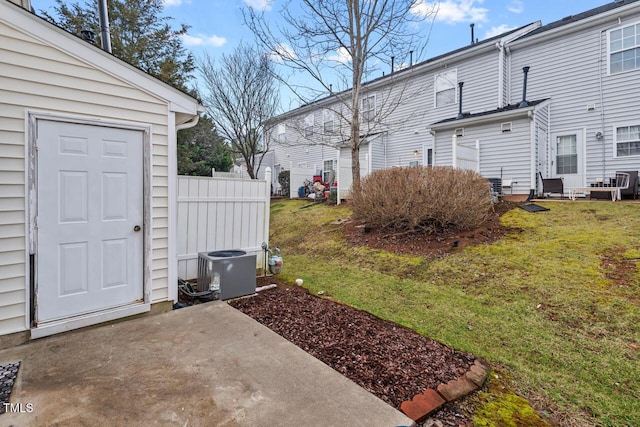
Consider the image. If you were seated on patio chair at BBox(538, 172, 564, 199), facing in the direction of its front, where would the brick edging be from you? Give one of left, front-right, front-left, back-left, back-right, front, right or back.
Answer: right

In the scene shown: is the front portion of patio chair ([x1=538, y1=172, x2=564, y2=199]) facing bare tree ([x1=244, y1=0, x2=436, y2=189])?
no

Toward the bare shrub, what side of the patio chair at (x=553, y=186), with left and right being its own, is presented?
right

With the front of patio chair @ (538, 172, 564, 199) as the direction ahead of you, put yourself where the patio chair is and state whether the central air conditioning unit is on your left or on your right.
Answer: on your right

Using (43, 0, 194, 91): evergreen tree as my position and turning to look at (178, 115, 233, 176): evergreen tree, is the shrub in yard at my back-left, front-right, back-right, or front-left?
front-right

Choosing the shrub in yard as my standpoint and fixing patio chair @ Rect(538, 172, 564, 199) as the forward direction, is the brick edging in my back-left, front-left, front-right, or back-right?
front-right
